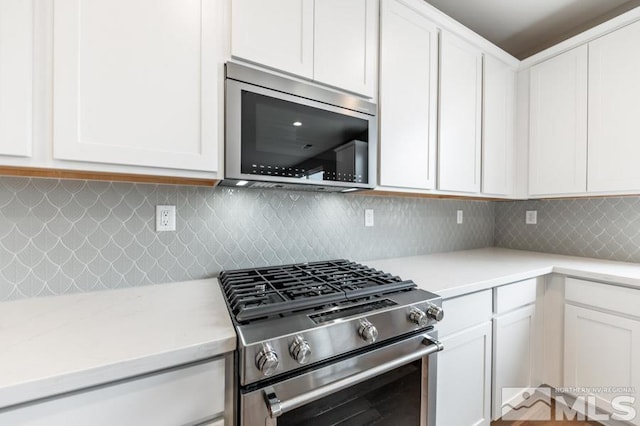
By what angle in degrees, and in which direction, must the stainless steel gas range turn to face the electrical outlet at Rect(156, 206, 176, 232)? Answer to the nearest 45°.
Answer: approximately 135° to its right

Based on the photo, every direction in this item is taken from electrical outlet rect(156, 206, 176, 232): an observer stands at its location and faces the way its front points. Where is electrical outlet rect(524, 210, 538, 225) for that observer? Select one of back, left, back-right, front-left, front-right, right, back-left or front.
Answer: left

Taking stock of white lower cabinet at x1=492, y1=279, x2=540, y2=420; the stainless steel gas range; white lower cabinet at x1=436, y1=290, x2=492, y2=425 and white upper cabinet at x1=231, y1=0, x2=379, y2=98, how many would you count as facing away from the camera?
0

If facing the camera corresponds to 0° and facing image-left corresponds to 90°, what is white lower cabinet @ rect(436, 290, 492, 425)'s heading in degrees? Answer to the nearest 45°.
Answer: approximately 315°

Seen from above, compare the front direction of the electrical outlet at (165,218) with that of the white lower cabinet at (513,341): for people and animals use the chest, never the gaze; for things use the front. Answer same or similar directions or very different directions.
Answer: same or similar directions

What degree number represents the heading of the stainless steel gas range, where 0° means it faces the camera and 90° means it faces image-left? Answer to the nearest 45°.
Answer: approximately 315°

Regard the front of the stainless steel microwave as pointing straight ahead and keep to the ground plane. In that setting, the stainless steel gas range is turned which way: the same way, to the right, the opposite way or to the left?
the same way

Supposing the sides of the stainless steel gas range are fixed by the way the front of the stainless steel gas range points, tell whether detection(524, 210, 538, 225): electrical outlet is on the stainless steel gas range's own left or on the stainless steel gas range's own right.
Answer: on the stainless steel gas range's own left

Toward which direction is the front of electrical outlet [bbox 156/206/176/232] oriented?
toward the camera

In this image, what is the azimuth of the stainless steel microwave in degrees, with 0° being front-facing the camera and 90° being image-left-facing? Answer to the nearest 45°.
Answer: approximately 315°

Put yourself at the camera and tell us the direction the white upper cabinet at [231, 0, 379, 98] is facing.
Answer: facing the viewer and to the right of the viewer

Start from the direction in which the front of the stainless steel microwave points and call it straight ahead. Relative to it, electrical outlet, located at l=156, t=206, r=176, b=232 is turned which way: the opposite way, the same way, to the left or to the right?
the same way

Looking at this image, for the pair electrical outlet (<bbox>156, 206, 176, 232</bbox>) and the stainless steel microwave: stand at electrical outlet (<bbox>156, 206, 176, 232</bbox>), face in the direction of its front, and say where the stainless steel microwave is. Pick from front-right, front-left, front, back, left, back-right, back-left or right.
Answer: front-left

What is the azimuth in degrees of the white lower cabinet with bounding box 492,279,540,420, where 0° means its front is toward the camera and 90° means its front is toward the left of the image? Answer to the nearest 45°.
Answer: approximately 315°

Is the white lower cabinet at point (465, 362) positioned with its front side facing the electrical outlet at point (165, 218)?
no

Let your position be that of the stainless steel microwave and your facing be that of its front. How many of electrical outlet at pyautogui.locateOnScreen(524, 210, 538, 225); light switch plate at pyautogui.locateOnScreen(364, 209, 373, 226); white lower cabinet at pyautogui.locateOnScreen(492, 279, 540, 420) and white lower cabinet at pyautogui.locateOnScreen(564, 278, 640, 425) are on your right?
0
